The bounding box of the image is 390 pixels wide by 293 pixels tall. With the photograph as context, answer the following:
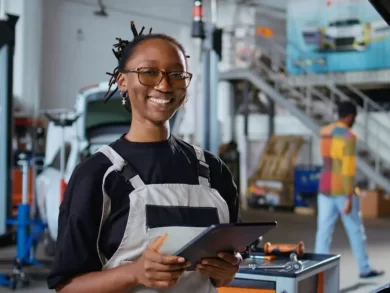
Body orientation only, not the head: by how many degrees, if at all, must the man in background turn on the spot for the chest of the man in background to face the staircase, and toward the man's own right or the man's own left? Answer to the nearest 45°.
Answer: approximately 45° to the man's own left

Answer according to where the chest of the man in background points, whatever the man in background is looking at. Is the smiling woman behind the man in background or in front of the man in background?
behind

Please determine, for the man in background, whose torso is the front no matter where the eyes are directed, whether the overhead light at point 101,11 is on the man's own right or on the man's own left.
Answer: on the man's own left

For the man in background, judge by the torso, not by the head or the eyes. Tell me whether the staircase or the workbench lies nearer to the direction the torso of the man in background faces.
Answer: the staircase

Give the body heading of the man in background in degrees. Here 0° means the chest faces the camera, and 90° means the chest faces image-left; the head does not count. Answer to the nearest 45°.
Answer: approximately 225°

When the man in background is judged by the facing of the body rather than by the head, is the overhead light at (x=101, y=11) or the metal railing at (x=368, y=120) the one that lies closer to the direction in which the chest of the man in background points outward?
the metal railing

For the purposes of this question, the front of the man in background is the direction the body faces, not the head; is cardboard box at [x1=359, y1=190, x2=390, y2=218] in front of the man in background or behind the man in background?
in front

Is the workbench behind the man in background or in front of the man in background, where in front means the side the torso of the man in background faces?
behind

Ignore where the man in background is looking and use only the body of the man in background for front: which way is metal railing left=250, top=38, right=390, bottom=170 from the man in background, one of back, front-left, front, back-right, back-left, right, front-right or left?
front-left
